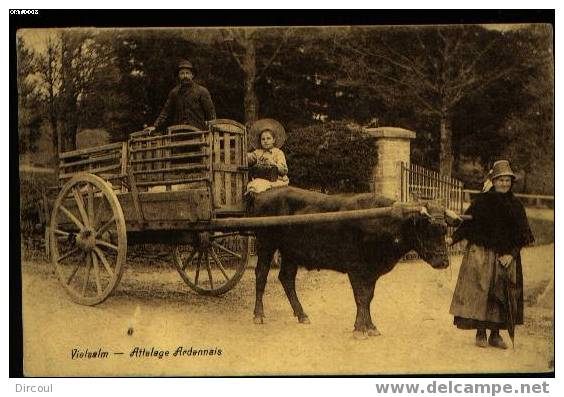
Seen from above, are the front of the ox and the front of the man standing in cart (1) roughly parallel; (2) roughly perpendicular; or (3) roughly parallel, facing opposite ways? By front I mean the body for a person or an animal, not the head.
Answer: roughly perpendicular

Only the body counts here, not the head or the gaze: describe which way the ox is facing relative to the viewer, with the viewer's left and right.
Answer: facing to the right of the viewer

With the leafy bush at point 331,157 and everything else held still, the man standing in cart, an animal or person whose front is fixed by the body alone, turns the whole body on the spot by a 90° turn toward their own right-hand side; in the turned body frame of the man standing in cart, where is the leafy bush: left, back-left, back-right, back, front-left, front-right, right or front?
back

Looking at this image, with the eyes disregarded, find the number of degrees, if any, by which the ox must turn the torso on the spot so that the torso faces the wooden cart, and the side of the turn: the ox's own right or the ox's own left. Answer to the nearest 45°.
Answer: approximately 180°

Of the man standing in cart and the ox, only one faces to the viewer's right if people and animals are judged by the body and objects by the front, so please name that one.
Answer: the ox

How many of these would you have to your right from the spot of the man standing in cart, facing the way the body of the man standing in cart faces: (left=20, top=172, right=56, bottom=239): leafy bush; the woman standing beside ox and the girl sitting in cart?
1

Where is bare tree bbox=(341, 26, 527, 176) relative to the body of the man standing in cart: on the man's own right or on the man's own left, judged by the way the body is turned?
on the man's own left

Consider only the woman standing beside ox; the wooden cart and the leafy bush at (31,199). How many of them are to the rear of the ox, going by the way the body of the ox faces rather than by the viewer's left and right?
2

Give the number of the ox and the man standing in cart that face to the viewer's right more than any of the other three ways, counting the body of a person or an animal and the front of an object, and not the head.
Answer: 1
